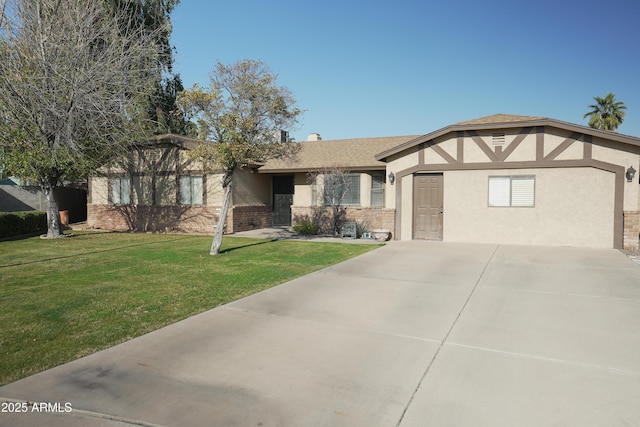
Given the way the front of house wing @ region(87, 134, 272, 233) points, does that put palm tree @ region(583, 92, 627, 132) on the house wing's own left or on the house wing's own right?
on the house wing's own left

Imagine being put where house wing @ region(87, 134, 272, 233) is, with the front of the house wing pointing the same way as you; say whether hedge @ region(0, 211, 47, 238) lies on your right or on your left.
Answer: on your right

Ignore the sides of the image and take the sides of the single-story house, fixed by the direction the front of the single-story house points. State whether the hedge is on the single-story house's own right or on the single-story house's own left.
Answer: on the single-story house's own right

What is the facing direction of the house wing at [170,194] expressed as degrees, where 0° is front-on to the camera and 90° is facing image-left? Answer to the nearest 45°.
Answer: approximately 0°

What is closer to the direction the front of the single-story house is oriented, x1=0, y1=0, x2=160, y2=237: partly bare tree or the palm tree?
the partly bare tree

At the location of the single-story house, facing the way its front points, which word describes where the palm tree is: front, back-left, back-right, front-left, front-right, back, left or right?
back-left

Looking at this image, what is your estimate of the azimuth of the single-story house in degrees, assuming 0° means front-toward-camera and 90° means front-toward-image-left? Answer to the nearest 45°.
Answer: approximately 0°
